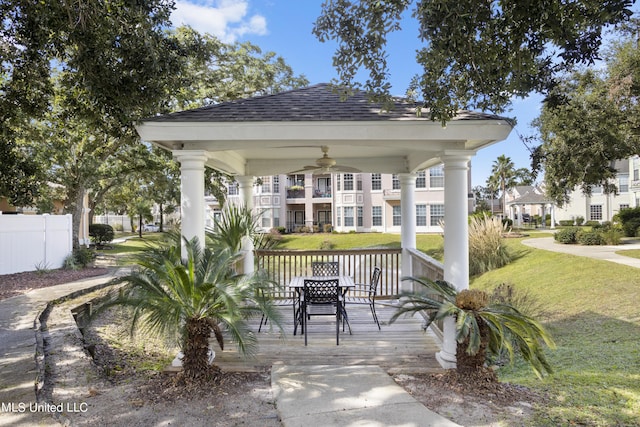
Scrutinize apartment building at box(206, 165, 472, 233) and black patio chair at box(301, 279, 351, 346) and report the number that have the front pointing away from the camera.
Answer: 1

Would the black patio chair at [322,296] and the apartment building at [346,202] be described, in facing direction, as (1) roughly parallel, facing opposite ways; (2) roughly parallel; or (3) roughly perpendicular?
roughly parallel, facing opposite ways

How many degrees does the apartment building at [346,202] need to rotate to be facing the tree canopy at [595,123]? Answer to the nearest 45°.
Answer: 0° — it already faces it

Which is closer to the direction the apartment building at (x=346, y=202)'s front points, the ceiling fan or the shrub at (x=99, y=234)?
the ceiling fan

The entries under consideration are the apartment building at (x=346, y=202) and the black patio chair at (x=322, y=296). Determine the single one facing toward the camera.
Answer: the apartment building

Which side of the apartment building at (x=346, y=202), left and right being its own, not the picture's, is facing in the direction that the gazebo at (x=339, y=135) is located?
front

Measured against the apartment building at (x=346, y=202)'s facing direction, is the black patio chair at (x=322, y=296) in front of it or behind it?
in front

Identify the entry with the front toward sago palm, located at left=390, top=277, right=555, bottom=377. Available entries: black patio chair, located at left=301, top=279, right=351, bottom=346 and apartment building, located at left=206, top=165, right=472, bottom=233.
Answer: the apartment building

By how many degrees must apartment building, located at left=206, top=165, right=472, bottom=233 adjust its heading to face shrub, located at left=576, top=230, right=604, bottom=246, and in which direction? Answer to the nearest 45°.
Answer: approximately 45° to its left

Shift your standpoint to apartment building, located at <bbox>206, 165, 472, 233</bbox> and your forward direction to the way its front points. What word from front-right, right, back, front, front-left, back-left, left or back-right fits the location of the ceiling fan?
front

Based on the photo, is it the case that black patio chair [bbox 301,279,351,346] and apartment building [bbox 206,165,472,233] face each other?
yes

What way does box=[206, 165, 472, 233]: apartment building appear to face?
toward the camera

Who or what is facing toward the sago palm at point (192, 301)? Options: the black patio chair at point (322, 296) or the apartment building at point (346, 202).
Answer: the apartment building

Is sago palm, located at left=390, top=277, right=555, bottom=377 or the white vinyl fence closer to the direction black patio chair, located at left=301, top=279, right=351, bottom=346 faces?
the white vinyl fence

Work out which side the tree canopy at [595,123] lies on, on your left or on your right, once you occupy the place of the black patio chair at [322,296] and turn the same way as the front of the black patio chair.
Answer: on your right

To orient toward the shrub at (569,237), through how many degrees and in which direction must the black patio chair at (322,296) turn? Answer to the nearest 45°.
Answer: approximately 45° to its right

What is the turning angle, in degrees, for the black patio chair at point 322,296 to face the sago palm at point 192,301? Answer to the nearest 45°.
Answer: approximately 135° to its left

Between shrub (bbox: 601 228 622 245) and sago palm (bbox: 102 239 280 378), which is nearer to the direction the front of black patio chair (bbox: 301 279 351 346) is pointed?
the shrub

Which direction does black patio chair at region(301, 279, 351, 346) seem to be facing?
away from the camera

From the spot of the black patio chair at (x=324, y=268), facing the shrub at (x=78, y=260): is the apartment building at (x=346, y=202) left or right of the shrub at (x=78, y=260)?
right
